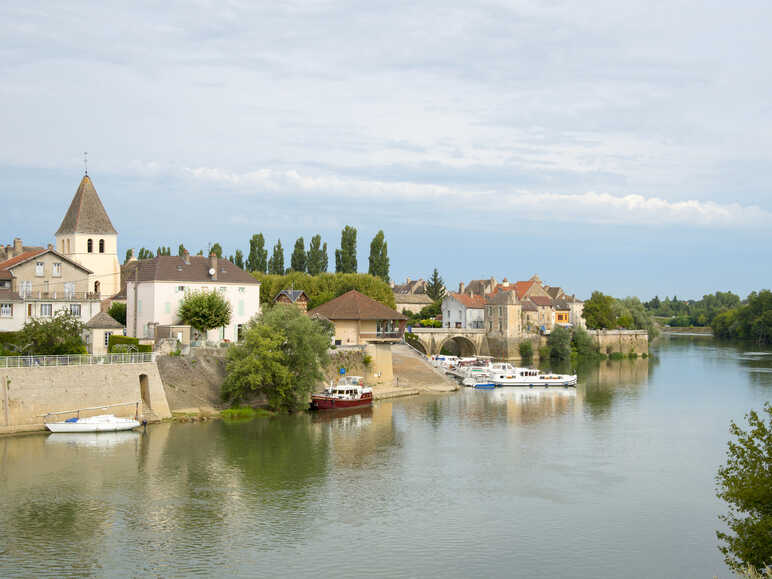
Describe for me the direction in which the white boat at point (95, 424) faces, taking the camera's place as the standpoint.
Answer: facing to the left of the viewer

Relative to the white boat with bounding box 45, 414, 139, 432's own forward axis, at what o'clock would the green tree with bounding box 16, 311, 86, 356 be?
The green tree is roughly at 2 o'clock from the white boat.

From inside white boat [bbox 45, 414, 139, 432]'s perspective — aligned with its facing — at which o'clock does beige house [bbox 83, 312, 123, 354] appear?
The beige house is roughly at 3 o'clock from the white boat.

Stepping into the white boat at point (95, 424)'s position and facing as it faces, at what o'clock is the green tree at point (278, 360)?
The green tree is roughly at 5 o'clock from the white boat.

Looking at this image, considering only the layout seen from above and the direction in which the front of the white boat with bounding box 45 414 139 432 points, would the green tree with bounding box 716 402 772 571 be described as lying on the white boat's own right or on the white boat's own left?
on the white boat's own left
